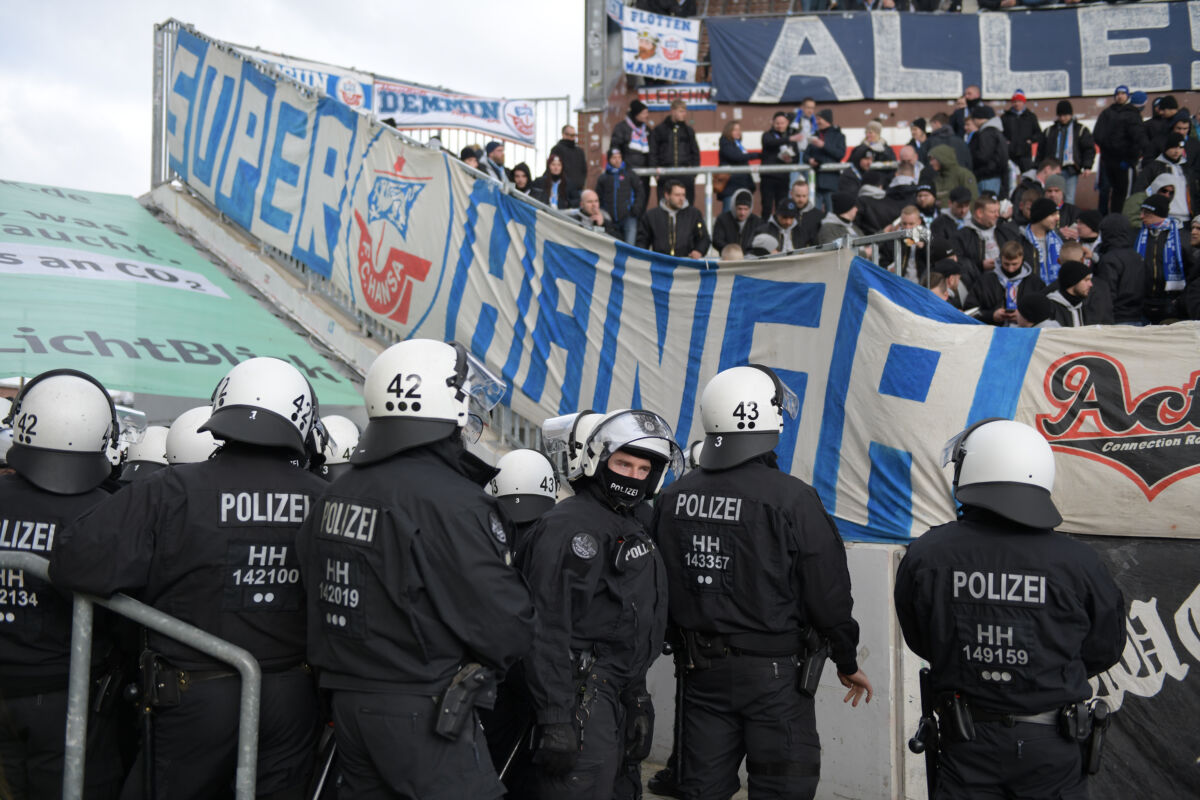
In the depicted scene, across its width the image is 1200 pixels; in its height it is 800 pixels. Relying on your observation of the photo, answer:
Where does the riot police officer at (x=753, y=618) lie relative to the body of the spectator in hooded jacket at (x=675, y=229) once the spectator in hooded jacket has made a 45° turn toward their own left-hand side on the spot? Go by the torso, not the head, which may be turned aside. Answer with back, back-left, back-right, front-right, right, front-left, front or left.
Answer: front-right

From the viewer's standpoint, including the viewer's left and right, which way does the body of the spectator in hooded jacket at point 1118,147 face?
facing the viewer

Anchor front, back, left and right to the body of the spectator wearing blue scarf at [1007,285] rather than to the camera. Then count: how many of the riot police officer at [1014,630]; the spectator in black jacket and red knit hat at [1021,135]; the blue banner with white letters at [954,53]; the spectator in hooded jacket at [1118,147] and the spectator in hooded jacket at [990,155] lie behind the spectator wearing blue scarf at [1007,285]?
4

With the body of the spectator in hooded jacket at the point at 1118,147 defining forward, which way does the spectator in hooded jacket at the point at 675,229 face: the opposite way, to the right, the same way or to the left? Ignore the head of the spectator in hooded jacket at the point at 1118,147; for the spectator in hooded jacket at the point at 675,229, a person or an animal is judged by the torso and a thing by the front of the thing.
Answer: the same way

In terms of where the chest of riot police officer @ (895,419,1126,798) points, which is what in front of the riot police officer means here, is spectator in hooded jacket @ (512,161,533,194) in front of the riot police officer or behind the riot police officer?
in front

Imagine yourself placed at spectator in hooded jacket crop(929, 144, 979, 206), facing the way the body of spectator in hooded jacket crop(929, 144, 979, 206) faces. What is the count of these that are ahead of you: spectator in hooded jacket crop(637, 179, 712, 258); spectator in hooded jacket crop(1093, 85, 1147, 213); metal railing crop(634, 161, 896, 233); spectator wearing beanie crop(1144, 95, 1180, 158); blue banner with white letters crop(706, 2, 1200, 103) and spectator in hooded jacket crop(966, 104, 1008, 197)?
2

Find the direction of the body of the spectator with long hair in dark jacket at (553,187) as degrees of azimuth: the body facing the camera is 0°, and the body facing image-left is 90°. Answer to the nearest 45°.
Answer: approximately 0°

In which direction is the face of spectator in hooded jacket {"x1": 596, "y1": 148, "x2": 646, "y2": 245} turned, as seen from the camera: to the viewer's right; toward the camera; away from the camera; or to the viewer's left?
toward the camera

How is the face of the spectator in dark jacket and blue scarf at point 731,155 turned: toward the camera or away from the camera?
toward the camera

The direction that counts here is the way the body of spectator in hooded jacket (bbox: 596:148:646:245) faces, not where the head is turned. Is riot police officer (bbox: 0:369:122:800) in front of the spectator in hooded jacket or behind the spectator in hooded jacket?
in front

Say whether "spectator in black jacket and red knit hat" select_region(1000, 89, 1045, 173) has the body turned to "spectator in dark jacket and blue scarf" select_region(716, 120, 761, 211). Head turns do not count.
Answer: no

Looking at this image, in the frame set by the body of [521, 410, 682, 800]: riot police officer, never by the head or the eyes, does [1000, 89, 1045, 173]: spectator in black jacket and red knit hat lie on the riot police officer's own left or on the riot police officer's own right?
on the riot police officer's own left

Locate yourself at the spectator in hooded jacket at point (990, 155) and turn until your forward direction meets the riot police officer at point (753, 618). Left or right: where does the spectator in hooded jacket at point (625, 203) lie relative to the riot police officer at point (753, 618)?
right

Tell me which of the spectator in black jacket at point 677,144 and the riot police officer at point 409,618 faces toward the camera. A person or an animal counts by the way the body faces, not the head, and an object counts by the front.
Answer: the spectator in black jacket

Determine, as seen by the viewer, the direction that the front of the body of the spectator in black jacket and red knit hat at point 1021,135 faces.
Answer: toward the camera

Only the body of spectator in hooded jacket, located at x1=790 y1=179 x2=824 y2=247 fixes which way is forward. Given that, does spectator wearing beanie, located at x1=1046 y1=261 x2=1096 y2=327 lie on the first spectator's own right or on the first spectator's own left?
on the first spectator's own left

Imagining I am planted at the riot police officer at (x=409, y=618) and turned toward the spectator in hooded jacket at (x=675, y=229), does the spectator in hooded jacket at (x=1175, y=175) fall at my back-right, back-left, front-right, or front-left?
front-right
